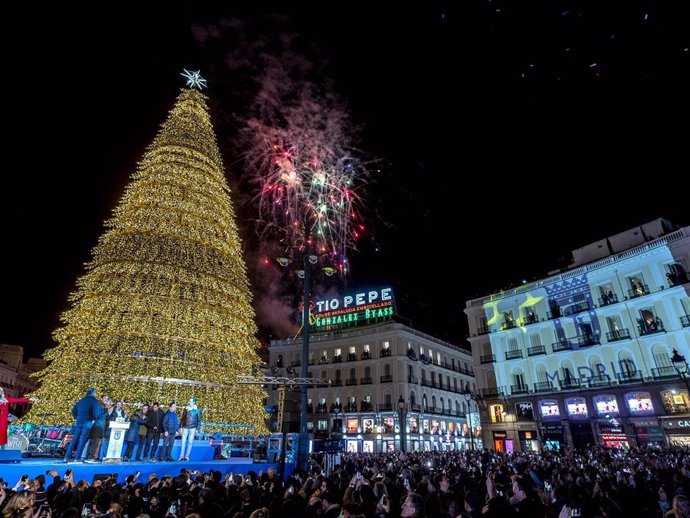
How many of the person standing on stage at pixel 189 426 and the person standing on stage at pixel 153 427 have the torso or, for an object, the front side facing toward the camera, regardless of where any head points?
2

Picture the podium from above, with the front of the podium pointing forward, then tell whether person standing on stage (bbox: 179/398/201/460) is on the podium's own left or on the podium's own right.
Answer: on the podium's own left

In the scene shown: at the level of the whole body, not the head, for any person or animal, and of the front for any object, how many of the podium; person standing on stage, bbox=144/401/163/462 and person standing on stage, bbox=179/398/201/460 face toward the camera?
3

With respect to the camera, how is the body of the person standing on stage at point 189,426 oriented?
toward the camera

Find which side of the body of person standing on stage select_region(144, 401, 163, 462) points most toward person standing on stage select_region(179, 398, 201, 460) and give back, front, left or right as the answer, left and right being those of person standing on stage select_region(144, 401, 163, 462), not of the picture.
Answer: left

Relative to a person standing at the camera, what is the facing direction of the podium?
facing the viewer

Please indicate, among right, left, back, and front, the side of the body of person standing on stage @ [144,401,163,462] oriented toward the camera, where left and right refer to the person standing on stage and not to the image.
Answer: front

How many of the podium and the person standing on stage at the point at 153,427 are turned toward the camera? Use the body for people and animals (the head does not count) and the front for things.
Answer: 2

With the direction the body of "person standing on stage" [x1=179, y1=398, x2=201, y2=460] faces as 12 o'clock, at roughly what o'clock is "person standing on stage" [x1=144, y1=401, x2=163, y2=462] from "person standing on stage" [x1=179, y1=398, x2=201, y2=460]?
"person standing on stage" [x1=144, y1=401, x2=163, y2=462] is roughly at 2 o'clock from "person standing on stage" [x1=179, y1=398, x2=201, y2=460].

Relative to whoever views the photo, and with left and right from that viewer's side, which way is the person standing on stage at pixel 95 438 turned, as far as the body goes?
facing the viewer and to the right of the viewer

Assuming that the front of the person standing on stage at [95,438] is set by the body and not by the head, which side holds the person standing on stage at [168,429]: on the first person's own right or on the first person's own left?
on the first person's own left

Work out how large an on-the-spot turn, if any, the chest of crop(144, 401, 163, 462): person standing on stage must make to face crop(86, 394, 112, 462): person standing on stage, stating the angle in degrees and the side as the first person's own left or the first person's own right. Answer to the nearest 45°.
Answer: approximately 45° to the first person's own right
